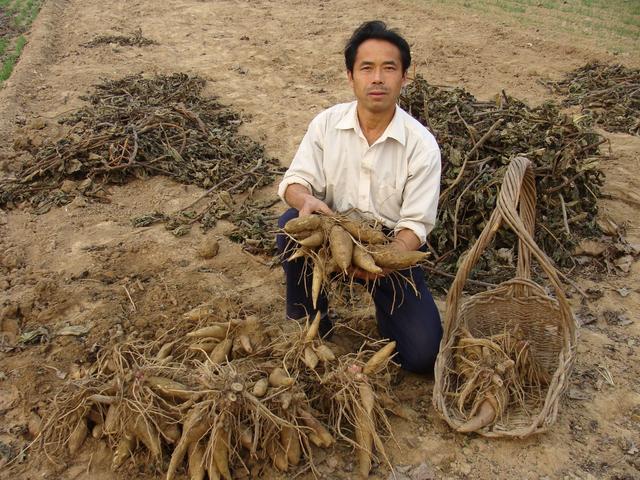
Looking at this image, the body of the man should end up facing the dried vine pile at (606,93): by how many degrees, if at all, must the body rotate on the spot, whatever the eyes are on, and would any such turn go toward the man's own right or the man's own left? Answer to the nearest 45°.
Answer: approximately 135° to the man's own left

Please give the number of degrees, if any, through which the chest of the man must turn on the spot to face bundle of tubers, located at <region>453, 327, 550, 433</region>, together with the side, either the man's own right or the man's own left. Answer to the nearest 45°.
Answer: approximately 45° to the man's own left

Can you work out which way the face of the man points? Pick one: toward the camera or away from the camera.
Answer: toward the camera

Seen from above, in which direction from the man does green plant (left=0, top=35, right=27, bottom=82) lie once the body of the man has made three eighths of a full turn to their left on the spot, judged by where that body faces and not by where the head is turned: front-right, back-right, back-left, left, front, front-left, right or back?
left

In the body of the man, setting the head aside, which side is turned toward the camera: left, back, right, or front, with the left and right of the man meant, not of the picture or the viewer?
front

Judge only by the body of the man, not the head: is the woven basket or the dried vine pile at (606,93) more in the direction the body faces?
the woven basket

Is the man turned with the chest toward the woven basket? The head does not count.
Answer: no
